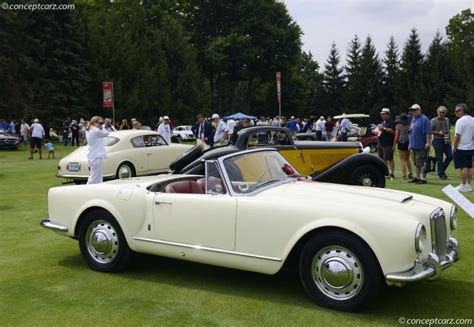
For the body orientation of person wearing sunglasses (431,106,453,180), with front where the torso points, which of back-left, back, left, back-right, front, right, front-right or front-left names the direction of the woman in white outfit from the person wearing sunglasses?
front-right

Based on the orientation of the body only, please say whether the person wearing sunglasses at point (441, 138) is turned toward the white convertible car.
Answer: yes

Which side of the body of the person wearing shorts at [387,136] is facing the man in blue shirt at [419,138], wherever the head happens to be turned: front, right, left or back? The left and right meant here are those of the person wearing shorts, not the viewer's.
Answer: left

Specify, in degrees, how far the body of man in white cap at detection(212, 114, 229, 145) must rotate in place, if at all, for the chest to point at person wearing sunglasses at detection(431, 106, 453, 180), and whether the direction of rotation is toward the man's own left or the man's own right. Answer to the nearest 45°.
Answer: approximately 90° to the man's own left

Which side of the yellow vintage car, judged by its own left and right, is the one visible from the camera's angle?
right

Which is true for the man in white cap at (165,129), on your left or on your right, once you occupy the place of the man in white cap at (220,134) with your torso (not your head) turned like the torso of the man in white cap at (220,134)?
on your right

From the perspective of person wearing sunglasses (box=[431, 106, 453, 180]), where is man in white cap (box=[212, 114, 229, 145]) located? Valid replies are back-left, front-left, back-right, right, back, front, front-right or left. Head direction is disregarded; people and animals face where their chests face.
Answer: right

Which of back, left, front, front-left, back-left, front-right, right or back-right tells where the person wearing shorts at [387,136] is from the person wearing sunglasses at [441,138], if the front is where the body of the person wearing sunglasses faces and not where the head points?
right
